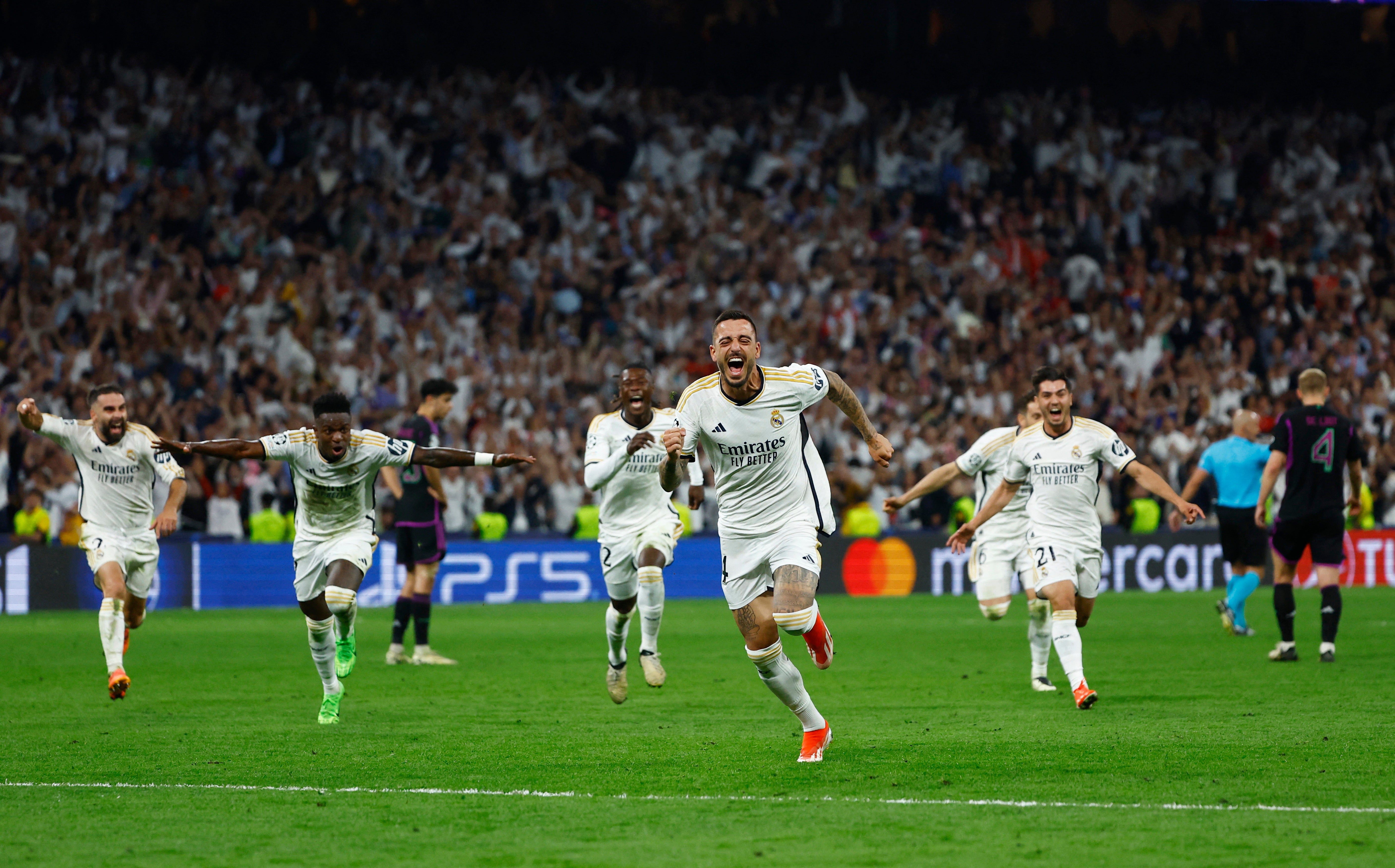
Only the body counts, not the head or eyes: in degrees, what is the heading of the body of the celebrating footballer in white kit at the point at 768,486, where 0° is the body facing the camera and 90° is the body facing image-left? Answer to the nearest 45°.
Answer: approximately 0°

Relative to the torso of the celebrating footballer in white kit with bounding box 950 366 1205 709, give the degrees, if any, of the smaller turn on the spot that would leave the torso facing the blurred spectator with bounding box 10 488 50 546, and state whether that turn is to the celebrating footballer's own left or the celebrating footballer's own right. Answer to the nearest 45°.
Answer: approximately 135° to the celebrating footballer's own right

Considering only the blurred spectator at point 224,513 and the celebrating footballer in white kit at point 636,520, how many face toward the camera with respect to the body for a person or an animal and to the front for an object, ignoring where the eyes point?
2

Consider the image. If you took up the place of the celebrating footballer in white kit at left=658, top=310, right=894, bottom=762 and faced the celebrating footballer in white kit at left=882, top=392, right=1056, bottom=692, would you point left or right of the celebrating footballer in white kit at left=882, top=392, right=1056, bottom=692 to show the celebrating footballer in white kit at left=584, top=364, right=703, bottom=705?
left

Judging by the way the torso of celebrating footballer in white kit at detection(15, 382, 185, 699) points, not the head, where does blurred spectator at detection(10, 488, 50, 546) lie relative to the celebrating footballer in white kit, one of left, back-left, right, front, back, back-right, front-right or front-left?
back

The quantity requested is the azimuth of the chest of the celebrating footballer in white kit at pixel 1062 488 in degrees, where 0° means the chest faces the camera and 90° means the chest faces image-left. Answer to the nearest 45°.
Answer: approximately 0°

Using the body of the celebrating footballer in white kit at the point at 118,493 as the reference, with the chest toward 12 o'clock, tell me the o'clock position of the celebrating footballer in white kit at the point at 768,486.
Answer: the celebrating footballer in white kit at the point at 768,486 is roughly at 11 o'clock from the celebrating footballer in white kit at the point at 118,493.

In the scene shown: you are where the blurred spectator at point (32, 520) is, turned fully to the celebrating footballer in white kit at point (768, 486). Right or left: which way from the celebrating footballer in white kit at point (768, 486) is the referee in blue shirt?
left

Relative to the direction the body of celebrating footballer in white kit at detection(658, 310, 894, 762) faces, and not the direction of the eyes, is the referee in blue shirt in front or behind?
behind
